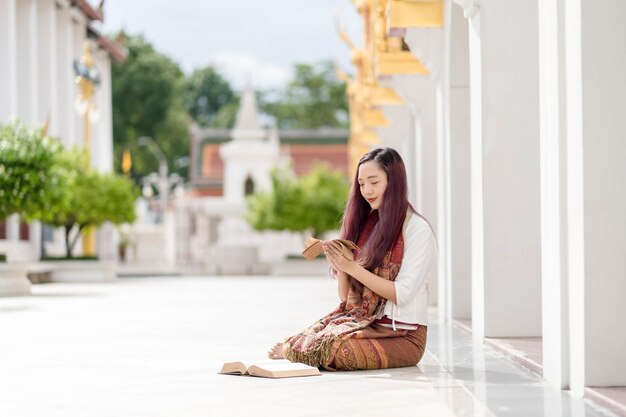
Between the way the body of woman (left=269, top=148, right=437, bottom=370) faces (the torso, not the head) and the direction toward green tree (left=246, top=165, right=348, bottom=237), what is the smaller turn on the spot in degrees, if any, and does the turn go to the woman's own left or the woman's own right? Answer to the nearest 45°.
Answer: approximately 135° to the woman's own right

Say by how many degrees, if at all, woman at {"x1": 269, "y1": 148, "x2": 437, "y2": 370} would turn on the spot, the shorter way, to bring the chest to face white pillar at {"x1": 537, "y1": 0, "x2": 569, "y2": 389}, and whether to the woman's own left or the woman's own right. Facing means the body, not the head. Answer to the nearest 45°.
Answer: approximately 90° to the woman's own left

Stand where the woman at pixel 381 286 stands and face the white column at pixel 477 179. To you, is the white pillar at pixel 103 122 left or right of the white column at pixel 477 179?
left

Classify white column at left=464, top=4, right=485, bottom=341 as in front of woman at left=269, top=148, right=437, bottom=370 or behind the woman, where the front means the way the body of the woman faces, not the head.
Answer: behind

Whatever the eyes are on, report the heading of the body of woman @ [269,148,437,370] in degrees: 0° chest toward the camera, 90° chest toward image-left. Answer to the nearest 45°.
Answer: approximately 45°

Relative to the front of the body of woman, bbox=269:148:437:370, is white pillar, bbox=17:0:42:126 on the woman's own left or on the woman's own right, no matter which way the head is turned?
on the woman's own right

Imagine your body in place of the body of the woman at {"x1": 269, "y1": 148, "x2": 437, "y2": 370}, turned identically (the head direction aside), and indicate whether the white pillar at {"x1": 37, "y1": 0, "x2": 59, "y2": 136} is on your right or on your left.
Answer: on your right

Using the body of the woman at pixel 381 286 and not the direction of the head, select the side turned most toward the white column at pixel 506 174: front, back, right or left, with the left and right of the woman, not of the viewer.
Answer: back
